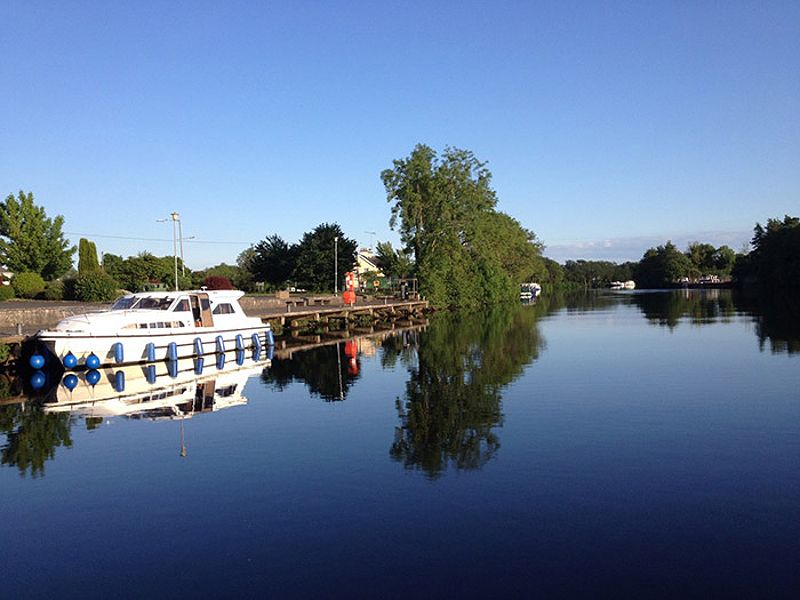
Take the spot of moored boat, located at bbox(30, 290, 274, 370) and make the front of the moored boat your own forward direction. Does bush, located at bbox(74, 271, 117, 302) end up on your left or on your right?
on your right

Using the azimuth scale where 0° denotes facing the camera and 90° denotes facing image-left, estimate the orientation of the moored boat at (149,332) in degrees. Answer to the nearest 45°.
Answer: approximately 45°
